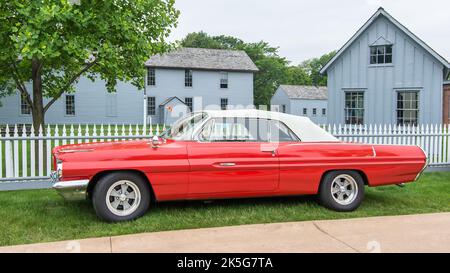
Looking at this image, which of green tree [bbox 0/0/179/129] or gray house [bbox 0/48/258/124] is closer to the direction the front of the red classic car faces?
the green tree

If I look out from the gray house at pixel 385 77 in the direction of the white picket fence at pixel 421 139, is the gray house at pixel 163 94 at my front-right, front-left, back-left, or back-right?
back-right

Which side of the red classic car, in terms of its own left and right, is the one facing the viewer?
left

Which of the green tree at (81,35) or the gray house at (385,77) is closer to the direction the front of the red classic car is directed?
the green tree

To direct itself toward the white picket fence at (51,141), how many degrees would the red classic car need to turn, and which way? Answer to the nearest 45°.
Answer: approximately 45° to its right

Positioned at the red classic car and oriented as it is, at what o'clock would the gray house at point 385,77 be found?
The gray house is roughly at 4 o'clock from the red classic car.

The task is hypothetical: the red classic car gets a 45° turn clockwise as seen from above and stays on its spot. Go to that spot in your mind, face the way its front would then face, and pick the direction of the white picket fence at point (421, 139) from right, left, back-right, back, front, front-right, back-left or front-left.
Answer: right

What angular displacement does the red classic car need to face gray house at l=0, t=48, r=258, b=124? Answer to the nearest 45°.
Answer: approximately 90° to its right
